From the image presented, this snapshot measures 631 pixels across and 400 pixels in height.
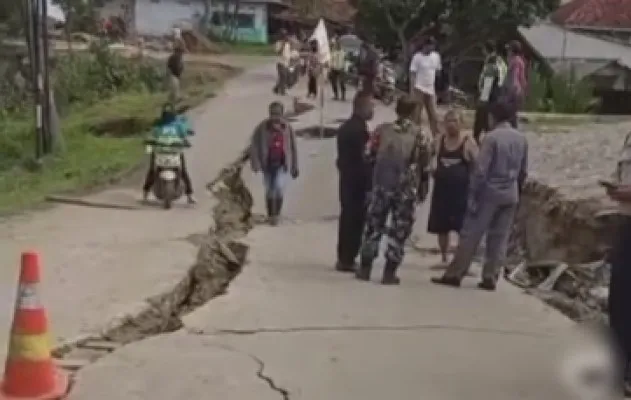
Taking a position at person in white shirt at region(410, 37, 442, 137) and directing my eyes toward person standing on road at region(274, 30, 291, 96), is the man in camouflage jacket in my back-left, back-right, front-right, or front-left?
back-left

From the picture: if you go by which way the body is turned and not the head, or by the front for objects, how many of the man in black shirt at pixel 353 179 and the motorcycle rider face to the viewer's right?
1

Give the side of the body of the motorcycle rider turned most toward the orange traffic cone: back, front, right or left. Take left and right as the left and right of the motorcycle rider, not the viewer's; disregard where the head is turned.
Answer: front

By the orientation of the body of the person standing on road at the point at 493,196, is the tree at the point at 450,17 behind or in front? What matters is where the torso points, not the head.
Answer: in front

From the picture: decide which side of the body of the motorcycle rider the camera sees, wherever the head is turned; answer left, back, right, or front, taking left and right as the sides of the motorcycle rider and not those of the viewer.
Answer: front

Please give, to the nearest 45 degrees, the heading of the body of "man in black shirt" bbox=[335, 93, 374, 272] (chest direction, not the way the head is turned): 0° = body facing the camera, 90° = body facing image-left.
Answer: approximately 270°

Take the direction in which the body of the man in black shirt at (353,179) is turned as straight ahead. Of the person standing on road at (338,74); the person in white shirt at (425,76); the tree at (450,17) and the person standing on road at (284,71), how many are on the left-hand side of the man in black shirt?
4

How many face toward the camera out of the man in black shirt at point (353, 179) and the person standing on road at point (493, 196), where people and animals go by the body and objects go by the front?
0

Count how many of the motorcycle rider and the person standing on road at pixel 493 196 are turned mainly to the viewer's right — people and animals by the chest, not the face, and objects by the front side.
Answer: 0

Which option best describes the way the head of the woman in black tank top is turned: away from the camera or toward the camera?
toward the camera

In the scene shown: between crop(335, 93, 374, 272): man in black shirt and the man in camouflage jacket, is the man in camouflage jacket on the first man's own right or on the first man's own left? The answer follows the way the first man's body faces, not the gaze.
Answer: on the first man's own right

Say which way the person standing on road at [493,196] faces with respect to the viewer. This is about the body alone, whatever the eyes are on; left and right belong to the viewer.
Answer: facing away from the viewer and to the left of the viewer

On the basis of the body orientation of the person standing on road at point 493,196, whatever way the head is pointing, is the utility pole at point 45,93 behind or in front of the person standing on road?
in front

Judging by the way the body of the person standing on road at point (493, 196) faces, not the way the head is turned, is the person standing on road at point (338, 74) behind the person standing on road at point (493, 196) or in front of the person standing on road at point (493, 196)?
in front

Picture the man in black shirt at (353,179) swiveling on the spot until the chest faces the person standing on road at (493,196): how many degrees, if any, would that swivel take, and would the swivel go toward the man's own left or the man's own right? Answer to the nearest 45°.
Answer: approximately 45° to the man's own right

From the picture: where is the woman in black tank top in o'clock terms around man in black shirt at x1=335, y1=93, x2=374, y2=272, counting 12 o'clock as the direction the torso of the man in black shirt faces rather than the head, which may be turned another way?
The woman in black tank top is roughly at 12 o'clock from the man in black shirt.

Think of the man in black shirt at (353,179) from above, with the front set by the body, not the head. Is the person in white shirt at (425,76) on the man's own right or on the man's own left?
on the man's own left

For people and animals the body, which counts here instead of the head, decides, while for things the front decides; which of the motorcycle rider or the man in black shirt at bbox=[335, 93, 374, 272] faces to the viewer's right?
the man in black shirt

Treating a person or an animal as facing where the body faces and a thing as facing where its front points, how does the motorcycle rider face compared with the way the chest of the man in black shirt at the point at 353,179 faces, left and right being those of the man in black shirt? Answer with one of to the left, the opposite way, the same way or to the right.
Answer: to the right
